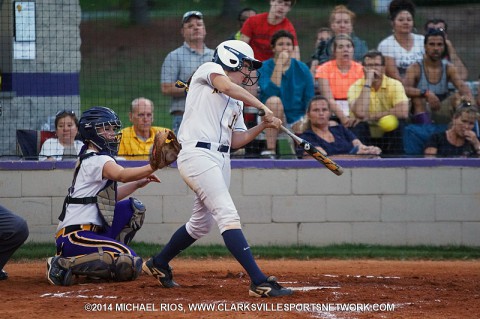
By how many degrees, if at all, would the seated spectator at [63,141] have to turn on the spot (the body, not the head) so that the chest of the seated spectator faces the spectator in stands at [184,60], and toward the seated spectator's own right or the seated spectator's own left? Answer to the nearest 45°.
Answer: approximately 90° to the seated spectator's own left

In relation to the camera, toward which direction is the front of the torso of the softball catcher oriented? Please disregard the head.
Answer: to the viewer's right

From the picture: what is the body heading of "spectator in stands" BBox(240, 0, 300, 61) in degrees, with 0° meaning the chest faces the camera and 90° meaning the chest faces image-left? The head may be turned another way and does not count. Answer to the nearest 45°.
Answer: approximately 0°

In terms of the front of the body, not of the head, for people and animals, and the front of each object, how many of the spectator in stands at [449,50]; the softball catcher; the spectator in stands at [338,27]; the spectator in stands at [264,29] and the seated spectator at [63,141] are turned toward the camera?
4

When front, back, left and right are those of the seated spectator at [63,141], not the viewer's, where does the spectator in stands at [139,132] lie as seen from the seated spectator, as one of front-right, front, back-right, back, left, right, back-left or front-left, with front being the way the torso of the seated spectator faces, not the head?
left

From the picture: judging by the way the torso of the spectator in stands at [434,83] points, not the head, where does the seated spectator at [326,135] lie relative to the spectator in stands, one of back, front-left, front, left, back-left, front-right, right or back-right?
front-right

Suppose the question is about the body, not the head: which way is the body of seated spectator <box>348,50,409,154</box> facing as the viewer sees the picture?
toward the camera

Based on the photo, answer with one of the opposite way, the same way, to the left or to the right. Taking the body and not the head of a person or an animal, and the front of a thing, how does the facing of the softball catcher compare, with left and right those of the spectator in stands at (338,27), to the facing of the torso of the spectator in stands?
to the left

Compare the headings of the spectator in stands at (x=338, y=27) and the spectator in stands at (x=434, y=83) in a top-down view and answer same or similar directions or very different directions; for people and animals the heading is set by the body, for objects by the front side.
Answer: same or similar directions

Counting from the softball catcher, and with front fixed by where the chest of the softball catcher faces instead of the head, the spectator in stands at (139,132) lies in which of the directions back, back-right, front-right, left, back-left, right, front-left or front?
left

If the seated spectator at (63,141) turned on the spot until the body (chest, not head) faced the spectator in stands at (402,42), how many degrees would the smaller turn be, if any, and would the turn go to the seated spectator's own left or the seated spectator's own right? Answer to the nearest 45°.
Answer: approximately 90° to the seated spectator's own left

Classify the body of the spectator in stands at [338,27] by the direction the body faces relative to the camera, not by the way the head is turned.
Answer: toward the camera

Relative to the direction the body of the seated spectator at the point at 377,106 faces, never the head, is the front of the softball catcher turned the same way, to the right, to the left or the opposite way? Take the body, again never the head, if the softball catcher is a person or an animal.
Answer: to the left

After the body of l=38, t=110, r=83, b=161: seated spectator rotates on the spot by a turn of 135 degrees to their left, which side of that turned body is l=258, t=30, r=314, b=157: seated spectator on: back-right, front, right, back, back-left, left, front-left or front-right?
front-right
